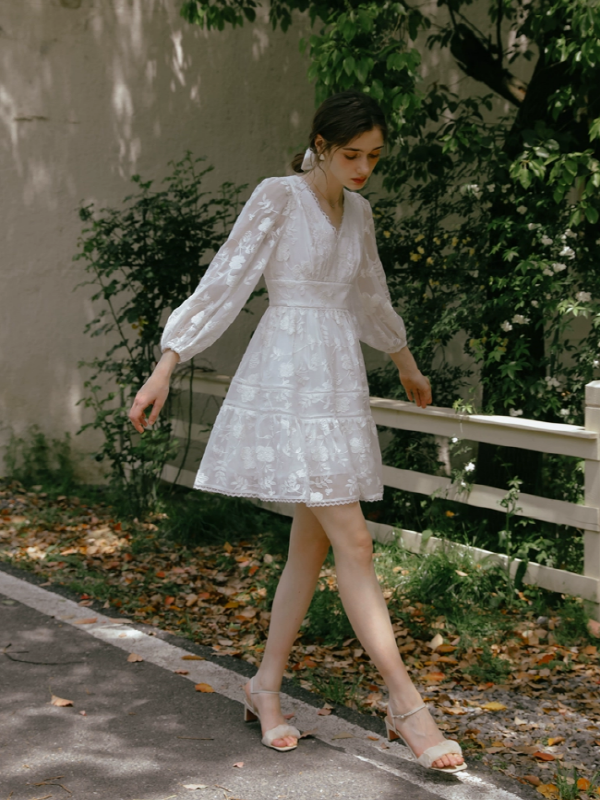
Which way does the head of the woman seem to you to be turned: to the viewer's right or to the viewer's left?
to the viewer's right

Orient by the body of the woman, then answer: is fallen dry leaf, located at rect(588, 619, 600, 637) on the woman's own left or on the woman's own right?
on the woman's own left

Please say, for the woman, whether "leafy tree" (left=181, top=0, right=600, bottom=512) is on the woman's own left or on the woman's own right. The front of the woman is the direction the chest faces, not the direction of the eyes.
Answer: on the woman's own left
